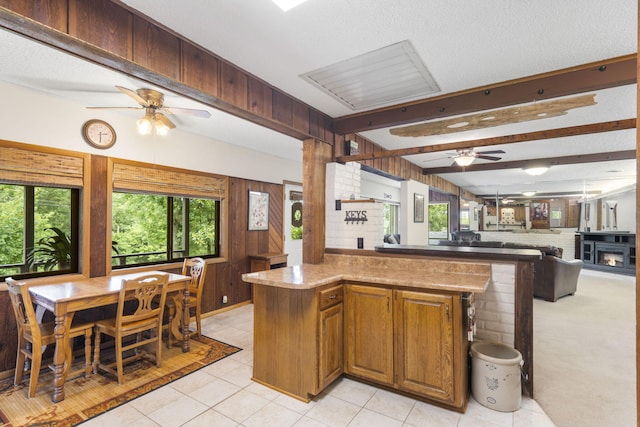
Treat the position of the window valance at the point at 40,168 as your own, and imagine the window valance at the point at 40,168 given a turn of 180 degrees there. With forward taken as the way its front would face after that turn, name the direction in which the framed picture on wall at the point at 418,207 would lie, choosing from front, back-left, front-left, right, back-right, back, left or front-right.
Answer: back-right

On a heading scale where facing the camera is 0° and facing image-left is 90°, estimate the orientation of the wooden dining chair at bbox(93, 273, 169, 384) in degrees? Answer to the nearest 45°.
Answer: approximately 135°

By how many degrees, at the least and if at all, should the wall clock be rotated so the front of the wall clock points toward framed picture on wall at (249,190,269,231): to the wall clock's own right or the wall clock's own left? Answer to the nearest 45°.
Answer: approximately 45° to the wall clock's own left

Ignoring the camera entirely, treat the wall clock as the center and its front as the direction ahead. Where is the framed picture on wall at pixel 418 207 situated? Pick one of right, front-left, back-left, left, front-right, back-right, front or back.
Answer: front-left

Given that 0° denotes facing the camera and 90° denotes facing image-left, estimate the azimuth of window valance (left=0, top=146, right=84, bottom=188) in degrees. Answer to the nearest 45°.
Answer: approximately 315°

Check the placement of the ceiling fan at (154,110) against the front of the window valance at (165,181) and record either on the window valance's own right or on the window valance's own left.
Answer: on the window valance's own right

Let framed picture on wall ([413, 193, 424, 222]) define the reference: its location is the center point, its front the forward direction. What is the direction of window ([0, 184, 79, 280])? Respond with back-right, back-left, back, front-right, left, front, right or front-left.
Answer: right

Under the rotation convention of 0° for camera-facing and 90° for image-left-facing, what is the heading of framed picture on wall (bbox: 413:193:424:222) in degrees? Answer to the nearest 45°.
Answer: approximately 315°

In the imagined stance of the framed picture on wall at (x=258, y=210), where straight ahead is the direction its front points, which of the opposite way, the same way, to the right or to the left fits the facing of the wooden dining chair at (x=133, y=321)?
the opposite way
